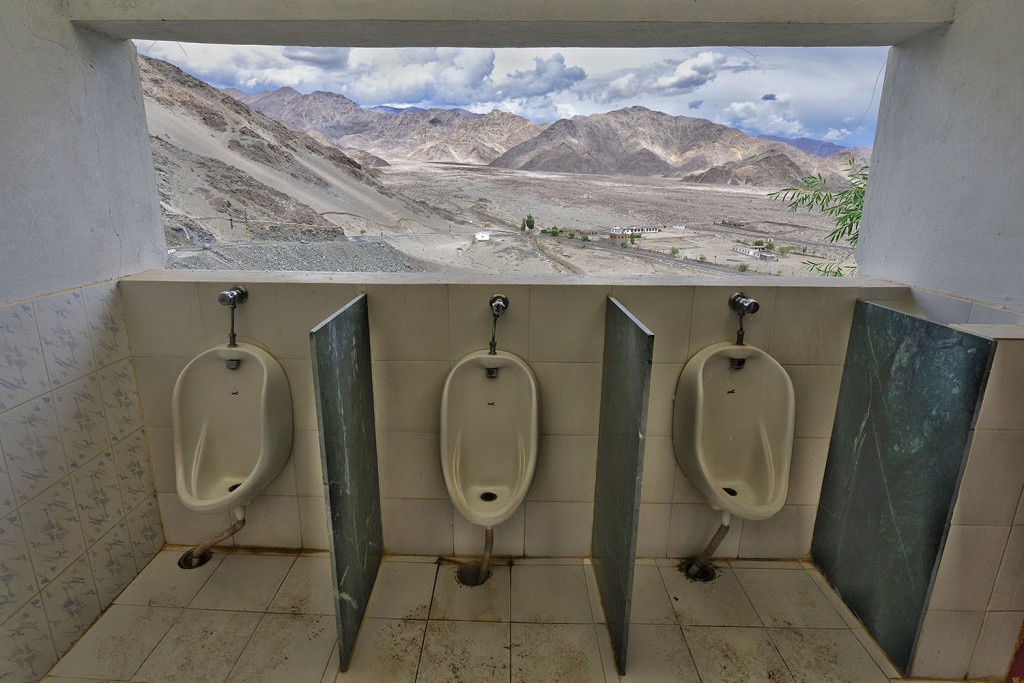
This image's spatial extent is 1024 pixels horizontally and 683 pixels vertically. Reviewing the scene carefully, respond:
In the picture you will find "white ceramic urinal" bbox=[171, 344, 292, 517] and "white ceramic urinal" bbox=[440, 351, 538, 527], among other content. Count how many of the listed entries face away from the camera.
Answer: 0

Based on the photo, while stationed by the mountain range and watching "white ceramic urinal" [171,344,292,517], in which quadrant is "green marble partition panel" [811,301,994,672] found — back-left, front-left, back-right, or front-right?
front-left

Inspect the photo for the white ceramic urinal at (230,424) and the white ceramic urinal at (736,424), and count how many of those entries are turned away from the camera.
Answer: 0

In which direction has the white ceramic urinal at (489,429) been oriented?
toward the camera

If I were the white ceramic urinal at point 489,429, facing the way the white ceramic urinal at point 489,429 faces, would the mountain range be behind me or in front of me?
behind

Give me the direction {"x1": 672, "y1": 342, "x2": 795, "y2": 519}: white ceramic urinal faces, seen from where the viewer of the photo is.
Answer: facing the viewer and to the right of the viewer

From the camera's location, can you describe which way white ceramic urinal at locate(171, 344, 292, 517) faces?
facing the viewer and to the left of the viewer

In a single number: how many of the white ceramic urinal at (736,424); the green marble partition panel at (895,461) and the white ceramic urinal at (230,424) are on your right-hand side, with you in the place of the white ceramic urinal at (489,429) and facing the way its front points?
1

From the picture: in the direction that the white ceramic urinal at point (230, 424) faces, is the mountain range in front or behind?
behind
